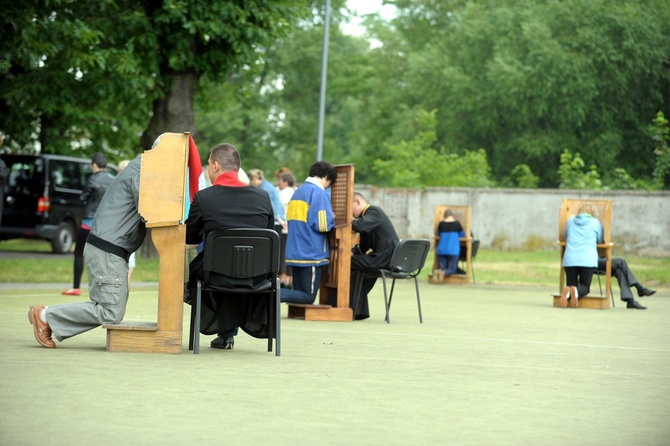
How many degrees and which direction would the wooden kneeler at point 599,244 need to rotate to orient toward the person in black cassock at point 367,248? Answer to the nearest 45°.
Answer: approximately 45° to its right

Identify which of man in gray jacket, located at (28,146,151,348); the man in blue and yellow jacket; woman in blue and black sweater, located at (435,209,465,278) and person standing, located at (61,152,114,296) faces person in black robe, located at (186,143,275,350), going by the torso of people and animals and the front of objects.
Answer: the man in gray jacket

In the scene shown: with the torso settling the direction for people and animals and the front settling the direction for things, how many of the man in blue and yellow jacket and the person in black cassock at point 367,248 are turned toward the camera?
0

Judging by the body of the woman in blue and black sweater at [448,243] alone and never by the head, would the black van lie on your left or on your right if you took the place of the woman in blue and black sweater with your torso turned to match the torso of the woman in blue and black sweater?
on your left

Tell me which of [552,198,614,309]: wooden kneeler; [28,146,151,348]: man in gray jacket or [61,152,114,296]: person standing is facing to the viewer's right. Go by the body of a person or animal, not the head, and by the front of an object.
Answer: the man in gray jacket

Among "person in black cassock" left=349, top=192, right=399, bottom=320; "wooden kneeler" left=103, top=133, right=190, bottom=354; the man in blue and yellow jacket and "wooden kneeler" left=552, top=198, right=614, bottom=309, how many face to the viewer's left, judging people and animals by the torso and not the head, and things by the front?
2

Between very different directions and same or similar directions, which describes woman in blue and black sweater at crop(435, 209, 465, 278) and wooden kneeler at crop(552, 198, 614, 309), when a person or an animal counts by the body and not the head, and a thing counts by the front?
very different directions

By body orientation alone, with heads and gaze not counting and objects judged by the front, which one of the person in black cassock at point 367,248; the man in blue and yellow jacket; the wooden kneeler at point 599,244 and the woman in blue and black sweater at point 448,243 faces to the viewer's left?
the person in black cassock

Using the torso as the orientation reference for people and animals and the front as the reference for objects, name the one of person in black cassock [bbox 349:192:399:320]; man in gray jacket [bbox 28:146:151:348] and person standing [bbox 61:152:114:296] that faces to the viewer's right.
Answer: the man in gray jacket

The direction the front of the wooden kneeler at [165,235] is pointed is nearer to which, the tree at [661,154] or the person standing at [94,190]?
the person standing

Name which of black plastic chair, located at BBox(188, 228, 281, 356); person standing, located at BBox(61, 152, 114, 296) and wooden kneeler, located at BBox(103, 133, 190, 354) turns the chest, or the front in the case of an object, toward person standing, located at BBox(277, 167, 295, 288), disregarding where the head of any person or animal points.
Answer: the black plastic chair

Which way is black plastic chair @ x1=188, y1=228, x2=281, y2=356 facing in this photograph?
away from the camera

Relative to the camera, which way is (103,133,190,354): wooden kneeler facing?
to the viewer's left
